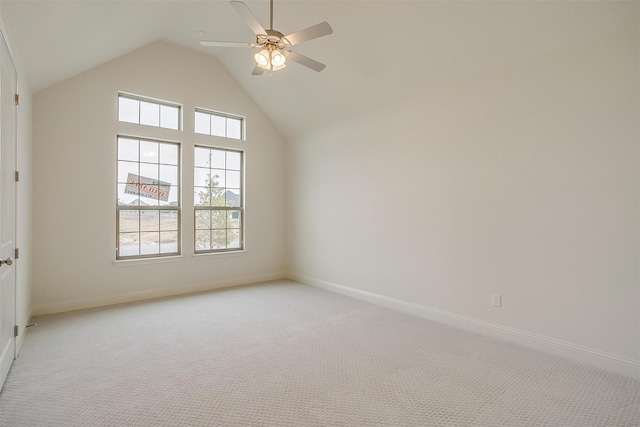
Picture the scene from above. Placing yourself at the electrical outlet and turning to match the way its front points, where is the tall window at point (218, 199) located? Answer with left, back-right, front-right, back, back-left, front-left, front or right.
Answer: front-right

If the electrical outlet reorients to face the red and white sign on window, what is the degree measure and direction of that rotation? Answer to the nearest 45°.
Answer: approximately 45° to its right

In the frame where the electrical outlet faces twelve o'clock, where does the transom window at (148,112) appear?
The transom window is roughly at 1 o'clock from the electrical outlet.

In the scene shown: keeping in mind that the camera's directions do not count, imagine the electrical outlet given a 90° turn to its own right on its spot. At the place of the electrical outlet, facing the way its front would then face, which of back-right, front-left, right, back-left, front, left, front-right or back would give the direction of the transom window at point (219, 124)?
front-left

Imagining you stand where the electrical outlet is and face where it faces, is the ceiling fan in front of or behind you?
in front

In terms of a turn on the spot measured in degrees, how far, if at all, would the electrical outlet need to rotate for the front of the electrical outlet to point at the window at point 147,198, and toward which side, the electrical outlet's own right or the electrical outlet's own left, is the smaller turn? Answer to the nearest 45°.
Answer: approximately 45° to the electrical outlet's own right

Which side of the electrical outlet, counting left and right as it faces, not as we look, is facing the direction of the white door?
front

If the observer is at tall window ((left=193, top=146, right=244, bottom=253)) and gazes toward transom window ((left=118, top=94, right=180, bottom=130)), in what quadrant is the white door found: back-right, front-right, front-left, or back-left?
front-left
